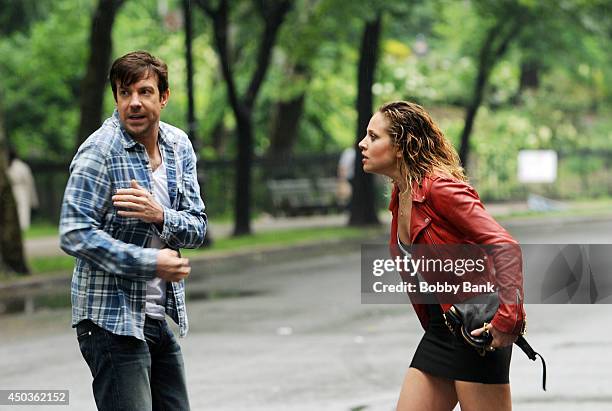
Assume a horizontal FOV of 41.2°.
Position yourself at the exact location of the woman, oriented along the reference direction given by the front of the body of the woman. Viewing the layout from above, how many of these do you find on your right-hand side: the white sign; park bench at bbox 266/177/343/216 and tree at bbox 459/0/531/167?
3

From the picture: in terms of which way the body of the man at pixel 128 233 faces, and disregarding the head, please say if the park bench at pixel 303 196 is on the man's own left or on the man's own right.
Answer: on the man's own left

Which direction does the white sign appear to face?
toward the camera

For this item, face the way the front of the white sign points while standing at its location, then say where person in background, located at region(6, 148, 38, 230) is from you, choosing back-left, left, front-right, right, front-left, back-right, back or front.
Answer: front-right

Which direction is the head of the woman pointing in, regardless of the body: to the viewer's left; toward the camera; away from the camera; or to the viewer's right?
to the viewer's left

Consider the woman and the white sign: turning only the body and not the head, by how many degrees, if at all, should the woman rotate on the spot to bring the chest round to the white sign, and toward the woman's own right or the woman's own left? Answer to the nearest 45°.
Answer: approximately 90° to the woman's own right

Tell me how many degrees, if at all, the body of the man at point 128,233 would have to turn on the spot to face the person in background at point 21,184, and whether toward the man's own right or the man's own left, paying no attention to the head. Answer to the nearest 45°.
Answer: approximately 135° to the man's own left

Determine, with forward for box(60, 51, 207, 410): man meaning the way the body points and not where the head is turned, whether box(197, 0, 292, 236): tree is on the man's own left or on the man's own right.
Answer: on the man's own left

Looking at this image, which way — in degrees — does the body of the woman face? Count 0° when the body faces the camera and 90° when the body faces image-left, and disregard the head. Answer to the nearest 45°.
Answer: approximately 90°

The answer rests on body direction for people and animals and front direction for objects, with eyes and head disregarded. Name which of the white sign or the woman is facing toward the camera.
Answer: the white sign

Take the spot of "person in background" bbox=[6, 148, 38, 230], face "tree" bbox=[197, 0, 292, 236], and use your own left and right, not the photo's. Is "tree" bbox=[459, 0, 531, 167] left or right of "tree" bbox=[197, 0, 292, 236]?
left

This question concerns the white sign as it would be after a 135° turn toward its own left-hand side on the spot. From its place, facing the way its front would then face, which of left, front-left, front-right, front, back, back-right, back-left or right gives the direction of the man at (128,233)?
back-right
